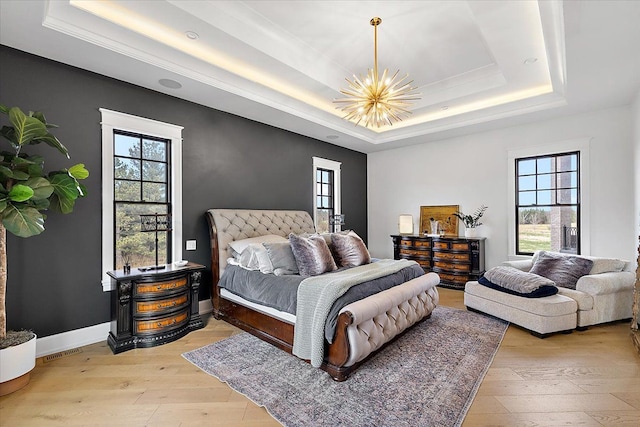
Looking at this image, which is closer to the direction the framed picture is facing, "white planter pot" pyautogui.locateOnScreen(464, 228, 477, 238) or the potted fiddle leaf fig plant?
the potted fiddle leaf fig plant

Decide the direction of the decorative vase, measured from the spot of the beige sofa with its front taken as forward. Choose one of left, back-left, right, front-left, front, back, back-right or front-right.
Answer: right

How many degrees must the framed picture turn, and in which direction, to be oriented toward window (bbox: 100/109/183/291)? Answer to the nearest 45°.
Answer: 0° — it already faces it

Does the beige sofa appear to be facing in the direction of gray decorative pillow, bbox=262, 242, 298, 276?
yes

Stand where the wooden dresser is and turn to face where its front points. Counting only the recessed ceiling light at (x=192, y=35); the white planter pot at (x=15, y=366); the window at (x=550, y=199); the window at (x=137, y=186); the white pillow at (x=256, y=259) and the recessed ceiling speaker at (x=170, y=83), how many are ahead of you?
5

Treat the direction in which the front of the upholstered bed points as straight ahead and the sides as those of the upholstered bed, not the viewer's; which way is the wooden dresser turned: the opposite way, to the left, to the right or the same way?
to the right

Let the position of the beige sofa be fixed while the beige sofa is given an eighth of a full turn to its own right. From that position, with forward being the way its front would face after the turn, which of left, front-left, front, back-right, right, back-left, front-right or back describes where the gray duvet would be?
front-left

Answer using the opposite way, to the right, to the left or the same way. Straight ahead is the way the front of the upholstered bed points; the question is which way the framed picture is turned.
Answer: to the right

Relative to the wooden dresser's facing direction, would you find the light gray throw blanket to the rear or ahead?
ahead

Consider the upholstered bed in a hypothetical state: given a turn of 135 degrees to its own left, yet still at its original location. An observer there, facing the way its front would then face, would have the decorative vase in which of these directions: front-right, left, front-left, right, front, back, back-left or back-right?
front-right

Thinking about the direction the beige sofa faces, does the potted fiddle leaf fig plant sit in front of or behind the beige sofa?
in front

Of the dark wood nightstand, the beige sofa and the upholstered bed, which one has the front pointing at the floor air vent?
the beige sofa

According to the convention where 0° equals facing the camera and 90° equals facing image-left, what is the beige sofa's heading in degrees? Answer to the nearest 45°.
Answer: approximately 45°

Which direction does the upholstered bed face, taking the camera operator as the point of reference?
facing the viewer and to the right of the viewer
